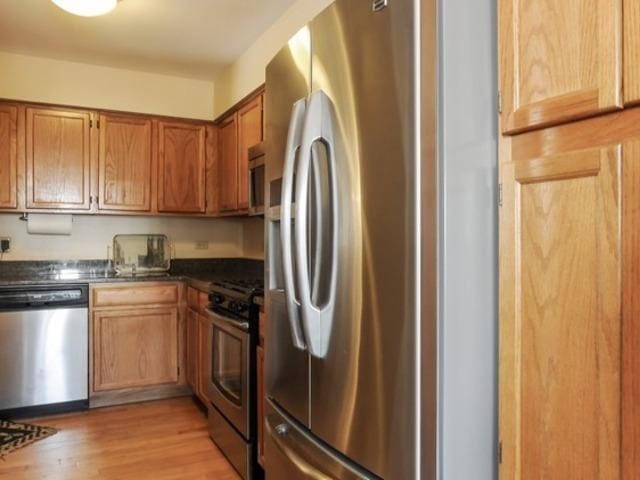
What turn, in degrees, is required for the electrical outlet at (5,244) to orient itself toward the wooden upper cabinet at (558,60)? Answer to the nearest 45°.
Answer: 0° — it already faces it

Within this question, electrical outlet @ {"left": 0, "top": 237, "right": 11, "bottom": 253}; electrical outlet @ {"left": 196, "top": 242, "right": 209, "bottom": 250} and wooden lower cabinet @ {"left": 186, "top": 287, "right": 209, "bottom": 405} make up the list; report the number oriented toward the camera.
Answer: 2

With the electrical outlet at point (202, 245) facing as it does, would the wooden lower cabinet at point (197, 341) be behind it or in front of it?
in front

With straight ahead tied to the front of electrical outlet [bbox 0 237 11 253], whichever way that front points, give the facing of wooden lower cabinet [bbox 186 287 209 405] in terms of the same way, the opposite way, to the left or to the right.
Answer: to the right

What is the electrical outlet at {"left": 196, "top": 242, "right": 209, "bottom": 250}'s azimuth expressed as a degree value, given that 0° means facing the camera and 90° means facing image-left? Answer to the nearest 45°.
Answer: approximately 0°

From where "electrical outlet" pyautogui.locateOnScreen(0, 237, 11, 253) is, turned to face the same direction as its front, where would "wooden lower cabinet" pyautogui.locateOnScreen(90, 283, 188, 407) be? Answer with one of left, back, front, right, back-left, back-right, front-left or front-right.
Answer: front-left

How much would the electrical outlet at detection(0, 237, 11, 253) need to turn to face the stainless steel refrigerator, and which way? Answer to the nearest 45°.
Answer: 0° — it already faces it

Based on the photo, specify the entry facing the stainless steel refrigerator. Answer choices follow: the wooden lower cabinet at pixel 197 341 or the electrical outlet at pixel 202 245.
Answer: the electrical outlet

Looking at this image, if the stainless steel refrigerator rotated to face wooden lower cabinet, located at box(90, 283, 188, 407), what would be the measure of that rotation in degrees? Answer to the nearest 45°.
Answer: approximately 90° to its right
